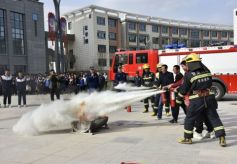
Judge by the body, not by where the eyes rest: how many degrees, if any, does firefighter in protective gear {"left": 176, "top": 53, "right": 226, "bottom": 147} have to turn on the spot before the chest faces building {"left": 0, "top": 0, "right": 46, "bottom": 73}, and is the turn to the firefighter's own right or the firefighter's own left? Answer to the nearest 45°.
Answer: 0° — they already face it

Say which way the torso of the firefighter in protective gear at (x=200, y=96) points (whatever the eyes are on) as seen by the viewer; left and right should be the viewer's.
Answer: facing away from the viewer and to the left of the viewer

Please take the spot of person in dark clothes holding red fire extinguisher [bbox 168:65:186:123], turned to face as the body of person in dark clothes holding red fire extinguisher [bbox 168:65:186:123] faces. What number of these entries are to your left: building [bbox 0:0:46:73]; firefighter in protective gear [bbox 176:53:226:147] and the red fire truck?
1

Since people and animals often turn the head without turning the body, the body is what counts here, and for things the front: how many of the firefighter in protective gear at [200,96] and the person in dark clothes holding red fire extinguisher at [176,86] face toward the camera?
0

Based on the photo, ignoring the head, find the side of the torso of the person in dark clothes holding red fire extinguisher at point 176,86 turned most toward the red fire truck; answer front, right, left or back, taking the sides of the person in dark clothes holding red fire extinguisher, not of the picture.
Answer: right

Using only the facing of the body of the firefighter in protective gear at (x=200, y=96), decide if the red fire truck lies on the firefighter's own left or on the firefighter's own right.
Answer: on the firefighter's own right

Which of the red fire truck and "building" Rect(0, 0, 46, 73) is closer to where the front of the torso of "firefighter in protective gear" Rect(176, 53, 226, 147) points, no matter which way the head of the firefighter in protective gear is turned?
the building

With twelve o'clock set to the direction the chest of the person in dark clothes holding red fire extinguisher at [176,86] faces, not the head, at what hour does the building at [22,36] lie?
The building is roughly at 2 o'clock from the person in dark clothes holding red fire extinguisher.

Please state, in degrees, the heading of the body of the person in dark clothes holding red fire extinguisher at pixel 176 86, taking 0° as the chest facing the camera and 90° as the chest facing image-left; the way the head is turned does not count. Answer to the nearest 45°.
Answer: approximately 90°

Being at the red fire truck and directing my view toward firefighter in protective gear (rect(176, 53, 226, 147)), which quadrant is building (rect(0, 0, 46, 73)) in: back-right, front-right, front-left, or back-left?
back-right

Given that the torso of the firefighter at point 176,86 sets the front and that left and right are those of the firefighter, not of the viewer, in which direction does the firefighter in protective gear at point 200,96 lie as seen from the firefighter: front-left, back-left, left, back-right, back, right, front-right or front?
left

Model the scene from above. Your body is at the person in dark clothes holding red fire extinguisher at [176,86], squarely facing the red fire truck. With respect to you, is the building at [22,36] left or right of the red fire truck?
left
